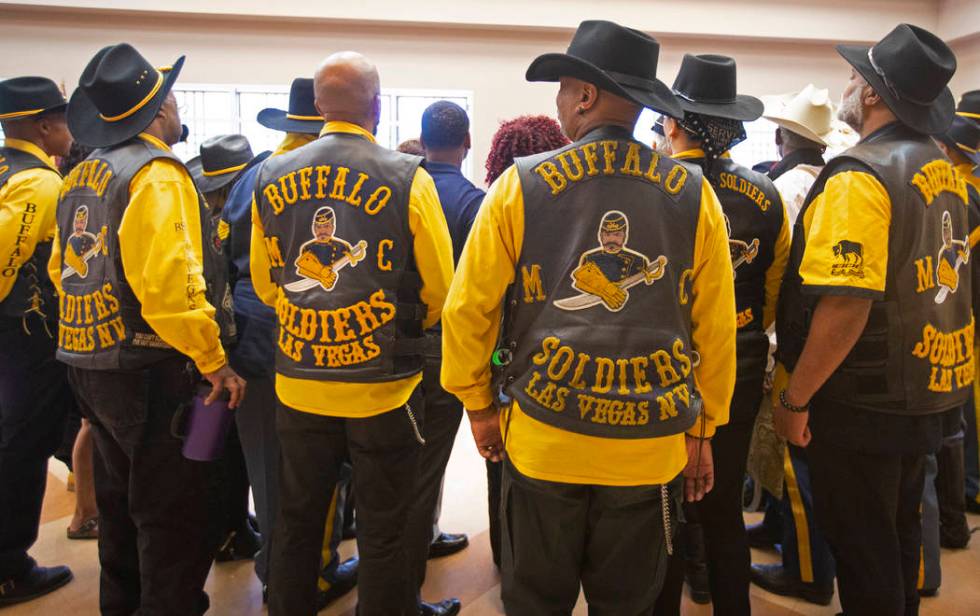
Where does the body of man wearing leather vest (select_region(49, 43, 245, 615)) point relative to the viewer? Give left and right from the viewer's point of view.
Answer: facing away from the viewer and to the right of the viewer

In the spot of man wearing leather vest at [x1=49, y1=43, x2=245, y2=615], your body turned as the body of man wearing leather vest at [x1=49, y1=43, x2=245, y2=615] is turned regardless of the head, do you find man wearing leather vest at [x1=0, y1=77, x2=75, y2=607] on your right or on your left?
on your left

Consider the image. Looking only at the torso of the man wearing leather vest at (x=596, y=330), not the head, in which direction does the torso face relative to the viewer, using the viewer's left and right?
facing away from the viewer

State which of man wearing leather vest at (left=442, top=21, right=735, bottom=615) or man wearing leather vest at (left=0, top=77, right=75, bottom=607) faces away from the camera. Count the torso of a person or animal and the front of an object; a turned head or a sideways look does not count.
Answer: man wearing leather vest at (left=442, top=21, right=735, bottom=615)

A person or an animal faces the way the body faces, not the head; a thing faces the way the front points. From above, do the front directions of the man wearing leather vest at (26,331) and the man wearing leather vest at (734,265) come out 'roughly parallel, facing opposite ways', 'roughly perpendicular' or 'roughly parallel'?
roughly perpendicular

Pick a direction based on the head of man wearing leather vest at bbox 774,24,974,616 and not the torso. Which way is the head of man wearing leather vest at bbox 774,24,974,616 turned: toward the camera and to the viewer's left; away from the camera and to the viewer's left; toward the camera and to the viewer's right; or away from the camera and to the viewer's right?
away from the camera and to the viewer's left

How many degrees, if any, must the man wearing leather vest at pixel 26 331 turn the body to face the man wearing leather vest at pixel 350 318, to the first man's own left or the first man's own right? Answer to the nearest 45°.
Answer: approximately 45° to the first man's own right

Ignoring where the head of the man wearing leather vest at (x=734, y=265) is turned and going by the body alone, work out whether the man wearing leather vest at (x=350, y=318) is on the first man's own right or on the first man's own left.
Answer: on the first man's own left

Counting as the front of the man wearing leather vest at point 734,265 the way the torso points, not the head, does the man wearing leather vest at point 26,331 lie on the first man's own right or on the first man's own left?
on the first man's own left

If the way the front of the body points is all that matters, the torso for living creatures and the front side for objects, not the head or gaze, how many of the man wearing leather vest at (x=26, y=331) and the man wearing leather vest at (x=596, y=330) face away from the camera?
1

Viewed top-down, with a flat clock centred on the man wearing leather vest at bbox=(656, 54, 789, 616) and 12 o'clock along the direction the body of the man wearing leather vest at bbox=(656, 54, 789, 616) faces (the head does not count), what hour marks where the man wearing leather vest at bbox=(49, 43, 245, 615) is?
the man wearing leather vest at bbox=(49, 43, 245, 615) is roughly at 10 o'clock from the man wearing leather vest at bbox=(656, 54, 789, 616).
